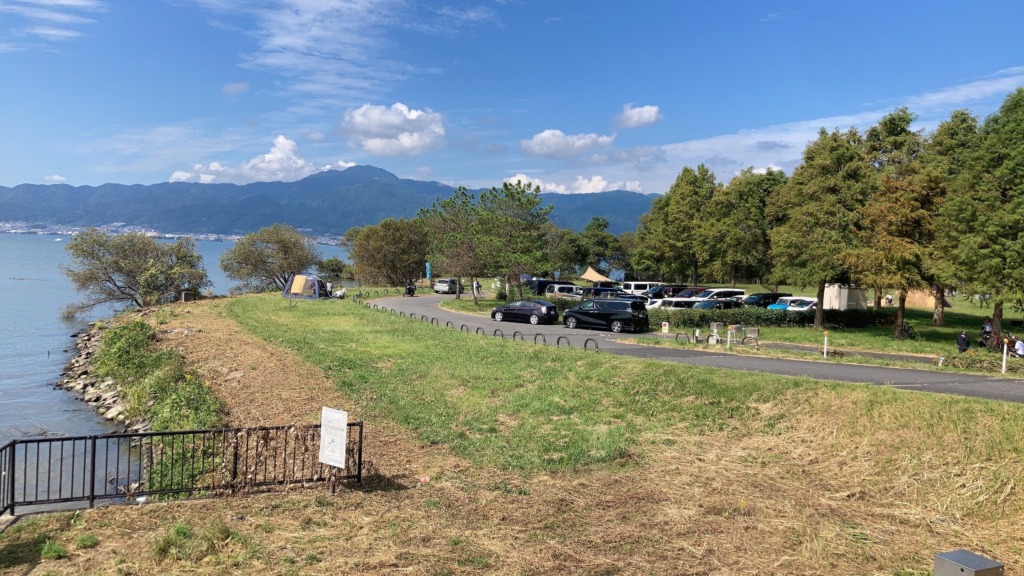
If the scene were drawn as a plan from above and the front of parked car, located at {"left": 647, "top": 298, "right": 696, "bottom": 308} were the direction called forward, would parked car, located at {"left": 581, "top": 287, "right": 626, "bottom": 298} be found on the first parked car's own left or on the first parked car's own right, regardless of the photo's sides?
on the first parked car's own right

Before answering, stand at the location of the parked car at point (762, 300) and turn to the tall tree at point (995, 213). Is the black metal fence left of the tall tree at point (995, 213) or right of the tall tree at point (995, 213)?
right

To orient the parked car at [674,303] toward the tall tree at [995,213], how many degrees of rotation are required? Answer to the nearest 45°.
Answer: approximately 135° to its left

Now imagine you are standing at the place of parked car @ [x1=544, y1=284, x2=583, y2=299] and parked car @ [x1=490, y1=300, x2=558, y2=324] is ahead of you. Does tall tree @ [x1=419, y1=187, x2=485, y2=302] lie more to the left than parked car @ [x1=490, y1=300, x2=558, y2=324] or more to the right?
right

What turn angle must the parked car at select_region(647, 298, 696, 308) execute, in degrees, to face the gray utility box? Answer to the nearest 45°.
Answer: approximately 90° to its left

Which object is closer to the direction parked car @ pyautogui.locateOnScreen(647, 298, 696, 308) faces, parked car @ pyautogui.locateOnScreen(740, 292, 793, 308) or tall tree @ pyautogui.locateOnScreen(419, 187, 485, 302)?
the tall tree
